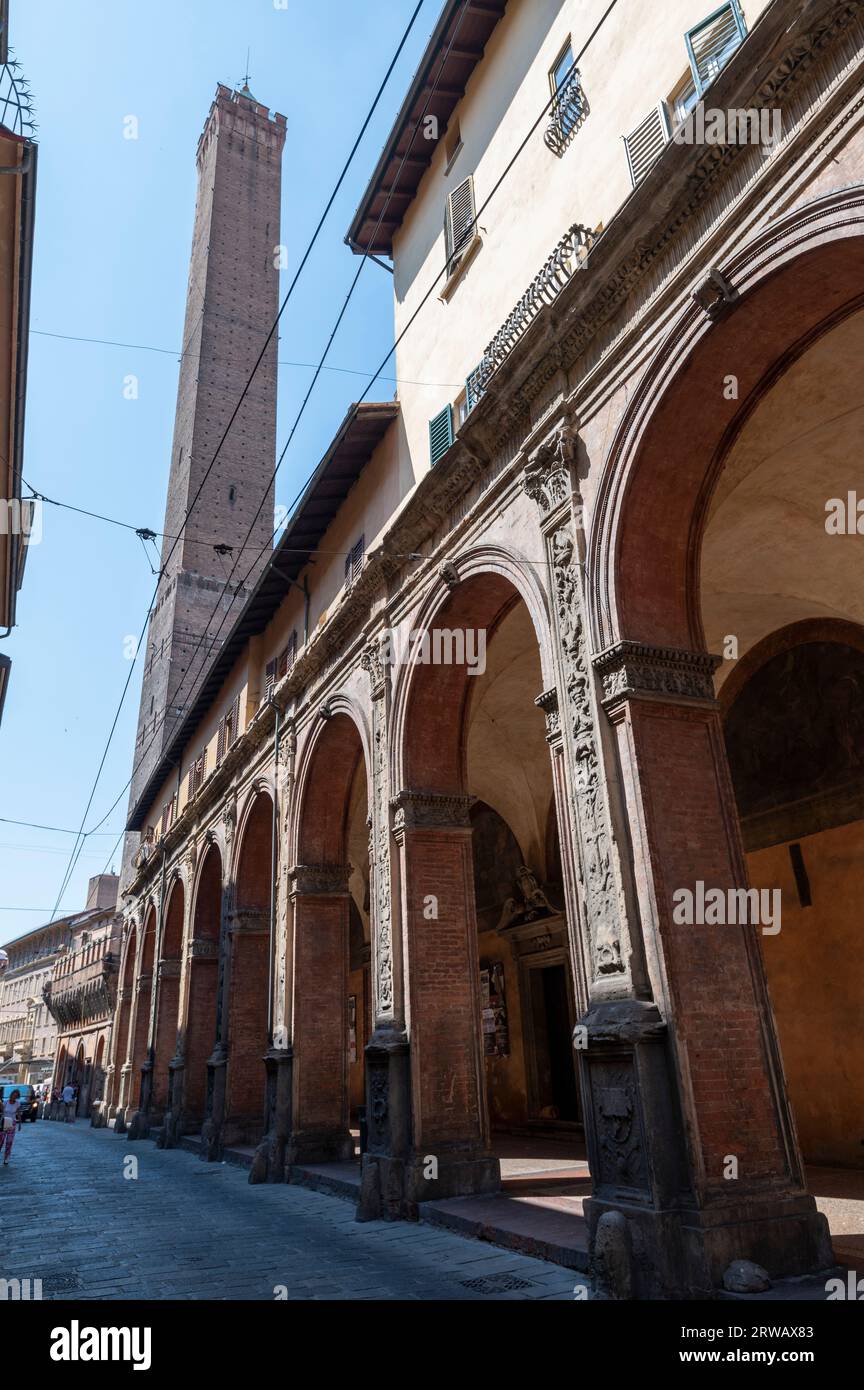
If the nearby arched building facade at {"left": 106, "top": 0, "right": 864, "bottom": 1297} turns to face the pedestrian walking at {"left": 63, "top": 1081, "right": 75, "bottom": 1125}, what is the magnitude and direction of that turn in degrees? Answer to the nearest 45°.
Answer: approximately 90° to its right

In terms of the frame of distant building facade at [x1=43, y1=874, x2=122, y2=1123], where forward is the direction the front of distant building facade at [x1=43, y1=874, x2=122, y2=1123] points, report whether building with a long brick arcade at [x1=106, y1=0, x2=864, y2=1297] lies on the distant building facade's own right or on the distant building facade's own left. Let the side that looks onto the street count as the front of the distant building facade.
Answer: on the distant building facade's own left

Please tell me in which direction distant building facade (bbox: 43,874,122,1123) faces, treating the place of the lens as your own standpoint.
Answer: facing the viewer and to the left of the viewer

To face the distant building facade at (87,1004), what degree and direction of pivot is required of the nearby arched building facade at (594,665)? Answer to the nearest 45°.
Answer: approximately 90° to its right

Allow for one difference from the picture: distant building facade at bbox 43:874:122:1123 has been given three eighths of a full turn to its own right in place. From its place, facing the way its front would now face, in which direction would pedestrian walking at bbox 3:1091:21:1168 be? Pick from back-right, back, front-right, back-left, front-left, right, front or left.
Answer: back

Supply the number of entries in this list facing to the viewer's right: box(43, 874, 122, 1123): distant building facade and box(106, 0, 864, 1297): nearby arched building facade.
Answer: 0
